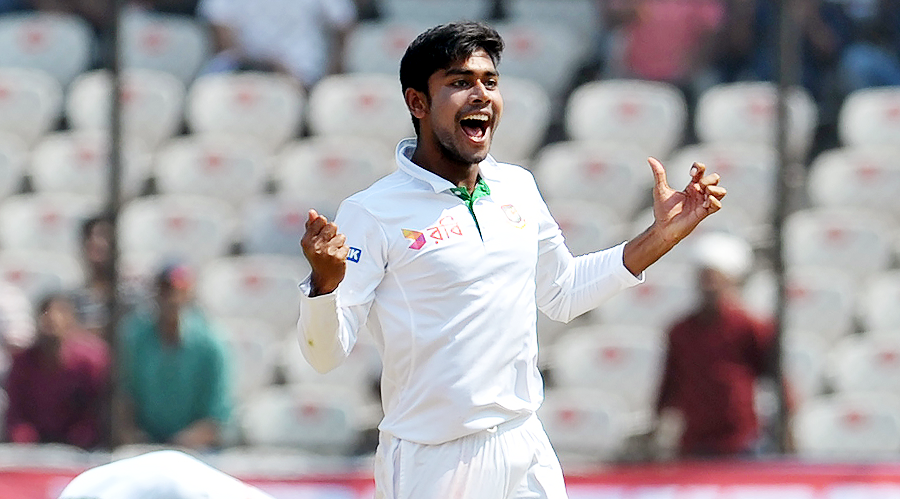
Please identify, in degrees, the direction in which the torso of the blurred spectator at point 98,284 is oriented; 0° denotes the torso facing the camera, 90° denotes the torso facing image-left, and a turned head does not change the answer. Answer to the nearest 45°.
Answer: approximately 0°

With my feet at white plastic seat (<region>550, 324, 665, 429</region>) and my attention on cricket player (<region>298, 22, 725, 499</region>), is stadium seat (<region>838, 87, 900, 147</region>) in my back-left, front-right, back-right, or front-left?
back-left

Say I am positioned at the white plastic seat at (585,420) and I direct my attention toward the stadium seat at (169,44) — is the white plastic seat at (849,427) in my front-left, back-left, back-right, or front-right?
back-right

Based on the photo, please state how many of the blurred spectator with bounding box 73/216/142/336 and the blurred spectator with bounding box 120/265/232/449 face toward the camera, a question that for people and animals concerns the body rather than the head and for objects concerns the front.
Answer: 2

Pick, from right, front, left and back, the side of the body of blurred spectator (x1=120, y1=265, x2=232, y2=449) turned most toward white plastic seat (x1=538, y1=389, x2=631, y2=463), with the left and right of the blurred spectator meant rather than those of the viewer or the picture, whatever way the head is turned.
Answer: left

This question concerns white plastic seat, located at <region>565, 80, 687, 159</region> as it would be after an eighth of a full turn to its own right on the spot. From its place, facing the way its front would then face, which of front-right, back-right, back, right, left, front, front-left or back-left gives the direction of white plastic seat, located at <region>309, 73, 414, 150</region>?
front-right
